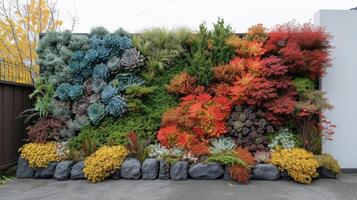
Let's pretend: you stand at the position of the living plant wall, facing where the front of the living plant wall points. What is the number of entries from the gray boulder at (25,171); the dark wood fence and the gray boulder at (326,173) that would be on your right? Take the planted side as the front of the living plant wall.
2

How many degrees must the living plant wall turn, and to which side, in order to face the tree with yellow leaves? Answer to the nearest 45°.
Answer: approximately 135° to its right

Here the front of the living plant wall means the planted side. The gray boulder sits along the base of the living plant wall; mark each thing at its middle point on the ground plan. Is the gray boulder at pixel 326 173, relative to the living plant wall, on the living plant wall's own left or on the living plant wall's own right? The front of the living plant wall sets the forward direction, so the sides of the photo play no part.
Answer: on the living plant wall's own left

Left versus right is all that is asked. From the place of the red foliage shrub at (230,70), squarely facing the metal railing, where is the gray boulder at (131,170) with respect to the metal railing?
left

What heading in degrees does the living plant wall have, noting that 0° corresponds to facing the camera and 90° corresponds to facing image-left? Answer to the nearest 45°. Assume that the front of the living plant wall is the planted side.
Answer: approximately 0°

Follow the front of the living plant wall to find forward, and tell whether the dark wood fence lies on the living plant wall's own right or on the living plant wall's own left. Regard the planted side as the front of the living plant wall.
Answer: on the living plant wall's own right
